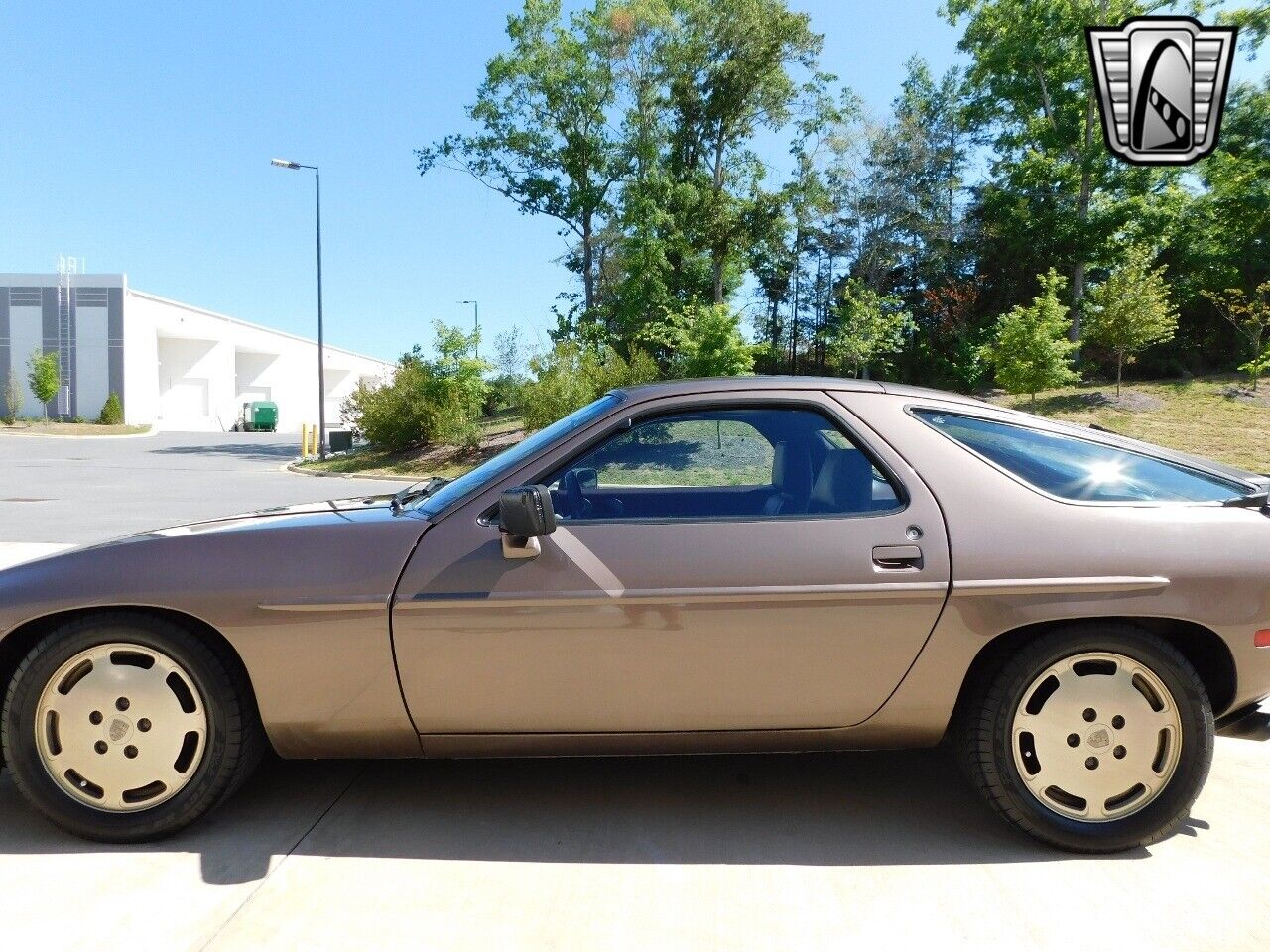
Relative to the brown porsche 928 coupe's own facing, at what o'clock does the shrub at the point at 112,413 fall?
The shrub is roughly at 2 o'clock from the brown porsche 928 coupe.

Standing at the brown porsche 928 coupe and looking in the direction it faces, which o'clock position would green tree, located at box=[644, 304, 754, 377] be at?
The green tree is roughly at 3 o'clock from the brown porsche 928 coupe.

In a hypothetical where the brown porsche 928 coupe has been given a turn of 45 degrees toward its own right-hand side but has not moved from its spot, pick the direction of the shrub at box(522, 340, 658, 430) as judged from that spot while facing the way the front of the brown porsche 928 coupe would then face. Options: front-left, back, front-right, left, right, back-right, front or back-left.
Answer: front-right

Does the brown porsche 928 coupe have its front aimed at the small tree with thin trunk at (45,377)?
no

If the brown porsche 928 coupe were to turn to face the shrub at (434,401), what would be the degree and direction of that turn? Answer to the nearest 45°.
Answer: approximately 90° to its right

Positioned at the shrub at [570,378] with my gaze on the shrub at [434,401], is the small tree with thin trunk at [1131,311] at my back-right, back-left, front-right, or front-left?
back-left

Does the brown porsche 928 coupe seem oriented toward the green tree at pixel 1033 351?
no

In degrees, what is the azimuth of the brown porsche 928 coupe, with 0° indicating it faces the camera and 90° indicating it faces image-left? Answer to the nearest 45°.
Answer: approximately 90°

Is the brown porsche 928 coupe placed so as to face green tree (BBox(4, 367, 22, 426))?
no

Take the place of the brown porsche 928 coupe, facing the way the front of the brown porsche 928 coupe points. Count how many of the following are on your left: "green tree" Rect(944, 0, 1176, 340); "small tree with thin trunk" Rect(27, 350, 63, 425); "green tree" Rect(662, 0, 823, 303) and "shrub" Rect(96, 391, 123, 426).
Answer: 0

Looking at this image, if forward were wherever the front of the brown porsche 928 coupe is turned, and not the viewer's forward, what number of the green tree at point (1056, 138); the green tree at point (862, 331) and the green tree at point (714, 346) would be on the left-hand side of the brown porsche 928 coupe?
0

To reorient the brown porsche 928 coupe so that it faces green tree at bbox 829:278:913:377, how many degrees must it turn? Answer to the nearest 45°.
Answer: approximately 90° to its right

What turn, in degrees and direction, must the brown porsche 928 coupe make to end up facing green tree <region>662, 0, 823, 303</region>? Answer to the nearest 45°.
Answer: approximately 90° to its right
